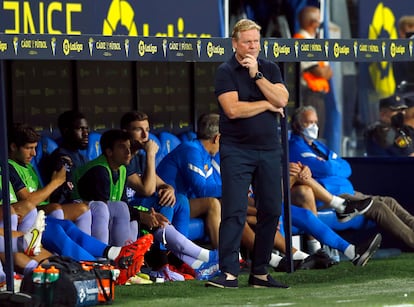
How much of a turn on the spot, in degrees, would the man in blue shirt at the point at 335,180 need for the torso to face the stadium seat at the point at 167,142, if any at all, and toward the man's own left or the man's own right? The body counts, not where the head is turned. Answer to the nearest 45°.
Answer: approximately 135° to the man's own right

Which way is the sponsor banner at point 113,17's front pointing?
toward the camera

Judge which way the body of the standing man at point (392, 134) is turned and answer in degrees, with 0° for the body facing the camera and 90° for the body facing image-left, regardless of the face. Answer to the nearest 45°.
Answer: approximately 315°

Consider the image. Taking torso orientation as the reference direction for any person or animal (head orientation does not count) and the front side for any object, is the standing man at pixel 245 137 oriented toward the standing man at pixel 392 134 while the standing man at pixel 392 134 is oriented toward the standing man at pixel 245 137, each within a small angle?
no

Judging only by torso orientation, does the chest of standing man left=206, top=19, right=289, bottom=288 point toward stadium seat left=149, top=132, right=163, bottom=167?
no

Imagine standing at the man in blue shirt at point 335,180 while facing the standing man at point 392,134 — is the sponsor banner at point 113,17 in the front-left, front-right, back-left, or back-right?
back-left

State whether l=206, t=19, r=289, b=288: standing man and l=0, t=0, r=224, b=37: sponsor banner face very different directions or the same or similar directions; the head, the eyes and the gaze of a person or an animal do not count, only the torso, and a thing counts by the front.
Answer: same or similar directions

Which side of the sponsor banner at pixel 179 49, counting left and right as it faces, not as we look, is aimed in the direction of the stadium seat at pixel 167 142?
back

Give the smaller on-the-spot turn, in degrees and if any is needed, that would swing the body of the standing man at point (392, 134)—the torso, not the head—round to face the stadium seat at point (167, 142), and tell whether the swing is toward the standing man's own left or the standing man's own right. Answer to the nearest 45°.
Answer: approximately 90° to the standing man's own right

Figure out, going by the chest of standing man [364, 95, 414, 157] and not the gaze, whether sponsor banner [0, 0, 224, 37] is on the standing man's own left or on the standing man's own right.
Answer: on the standing man's own right

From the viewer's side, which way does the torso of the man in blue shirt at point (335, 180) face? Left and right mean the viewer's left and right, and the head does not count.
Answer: facing the viewer and to the right of the viewer

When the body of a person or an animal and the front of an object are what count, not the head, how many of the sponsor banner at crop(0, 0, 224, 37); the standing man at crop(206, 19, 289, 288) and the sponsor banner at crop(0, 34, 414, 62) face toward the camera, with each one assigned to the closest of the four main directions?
3

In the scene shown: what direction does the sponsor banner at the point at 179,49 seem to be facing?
toward the camera

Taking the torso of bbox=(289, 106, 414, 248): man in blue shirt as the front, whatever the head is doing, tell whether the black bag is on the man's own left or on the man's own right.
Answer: on the man's own right
